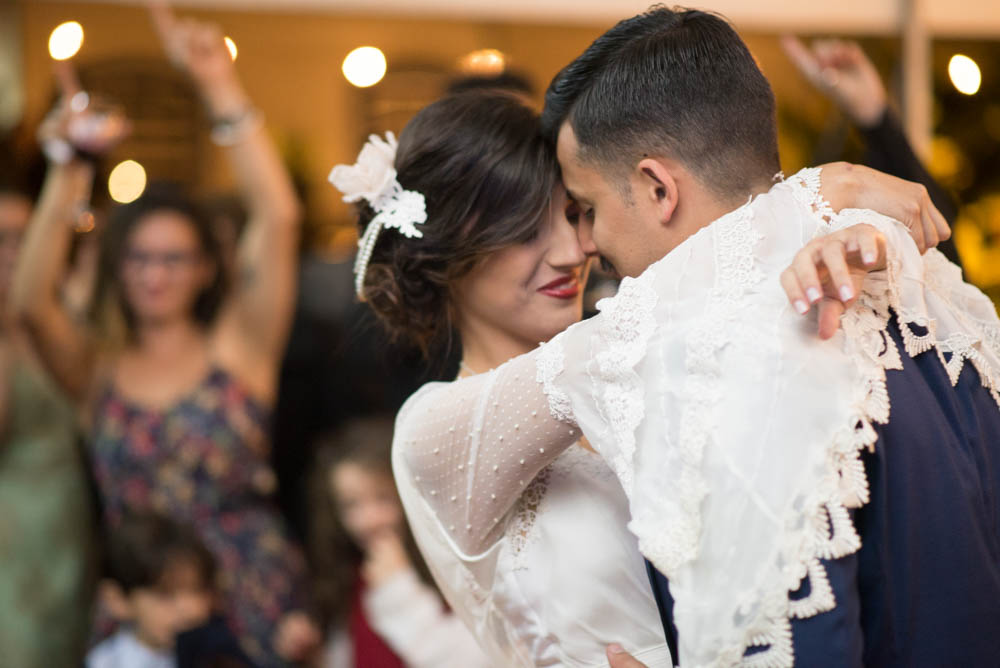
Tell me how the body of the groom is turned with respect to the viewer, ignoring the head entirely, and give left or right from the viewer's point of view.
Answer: facing away from the viewer and to the left of the viewer

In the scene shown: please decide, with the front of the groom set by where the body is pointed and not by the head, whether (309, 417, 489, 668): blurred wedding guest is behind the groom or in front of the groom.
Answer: in front

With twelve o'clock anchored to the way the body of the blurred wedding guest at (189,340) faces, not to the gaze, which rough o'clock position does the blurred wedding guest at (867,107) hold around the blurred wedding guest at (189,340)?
the blurred wedding guest at (867,107) is roughly at 10 o'clock from the blurred wedding guest at (189,340).

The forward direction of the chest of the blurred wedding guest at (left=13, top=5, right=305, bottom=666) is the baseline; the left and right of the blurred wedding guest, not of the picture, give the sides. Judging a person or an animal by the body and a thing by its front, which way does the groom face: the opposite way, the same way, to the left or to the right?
the opposite way

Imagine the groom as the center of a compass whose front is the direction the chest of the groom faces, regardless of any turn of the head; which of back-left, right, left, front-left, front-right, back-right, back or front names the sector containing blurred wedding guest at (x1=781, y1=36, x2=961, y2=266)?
front-right

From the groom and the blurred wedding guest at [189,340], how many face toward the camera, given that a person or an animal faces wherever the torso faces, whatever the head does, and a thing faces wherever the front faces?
1

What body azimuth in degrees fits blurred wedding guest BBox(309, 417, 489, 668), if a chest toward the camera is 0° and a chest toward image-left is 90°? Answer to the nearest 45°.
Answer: approximately 315°

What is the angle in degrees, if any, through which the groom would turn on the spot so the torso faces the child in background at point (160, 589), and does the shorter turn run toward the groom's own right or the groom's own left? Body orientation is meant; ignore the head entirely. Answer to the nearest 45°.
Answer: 0° — they already face them

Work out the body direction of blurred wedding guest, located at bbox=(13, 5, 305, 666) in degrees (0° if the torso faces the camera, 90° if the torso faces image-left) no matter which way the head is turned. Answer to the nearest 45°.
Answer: approximately 0°

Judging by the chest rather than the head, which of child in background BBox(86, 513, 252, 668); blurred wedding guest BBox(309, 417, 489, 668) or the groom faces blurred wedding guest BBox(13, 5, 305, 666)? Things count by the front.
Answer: the groom

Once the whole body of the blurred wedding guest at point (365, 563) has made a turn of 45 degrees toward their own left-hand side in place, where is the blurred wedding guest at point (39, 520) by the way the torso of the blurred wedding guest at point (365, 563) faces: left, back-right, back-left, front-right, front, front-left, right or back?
back

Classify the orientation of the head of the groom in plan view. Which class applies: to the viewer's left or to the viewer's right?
to the viewer's left

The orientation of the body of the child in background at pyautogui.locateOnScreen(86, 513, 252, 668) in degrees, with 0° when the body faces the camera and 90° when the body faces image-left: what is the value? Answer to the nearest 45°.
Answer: approximately 315°

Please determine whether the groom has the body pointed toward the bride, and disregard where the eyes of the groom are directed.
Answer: yes

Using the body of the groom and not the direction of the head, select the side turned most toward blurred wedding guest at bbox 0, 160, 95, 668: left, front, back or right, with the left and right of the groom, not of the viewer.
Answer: front
